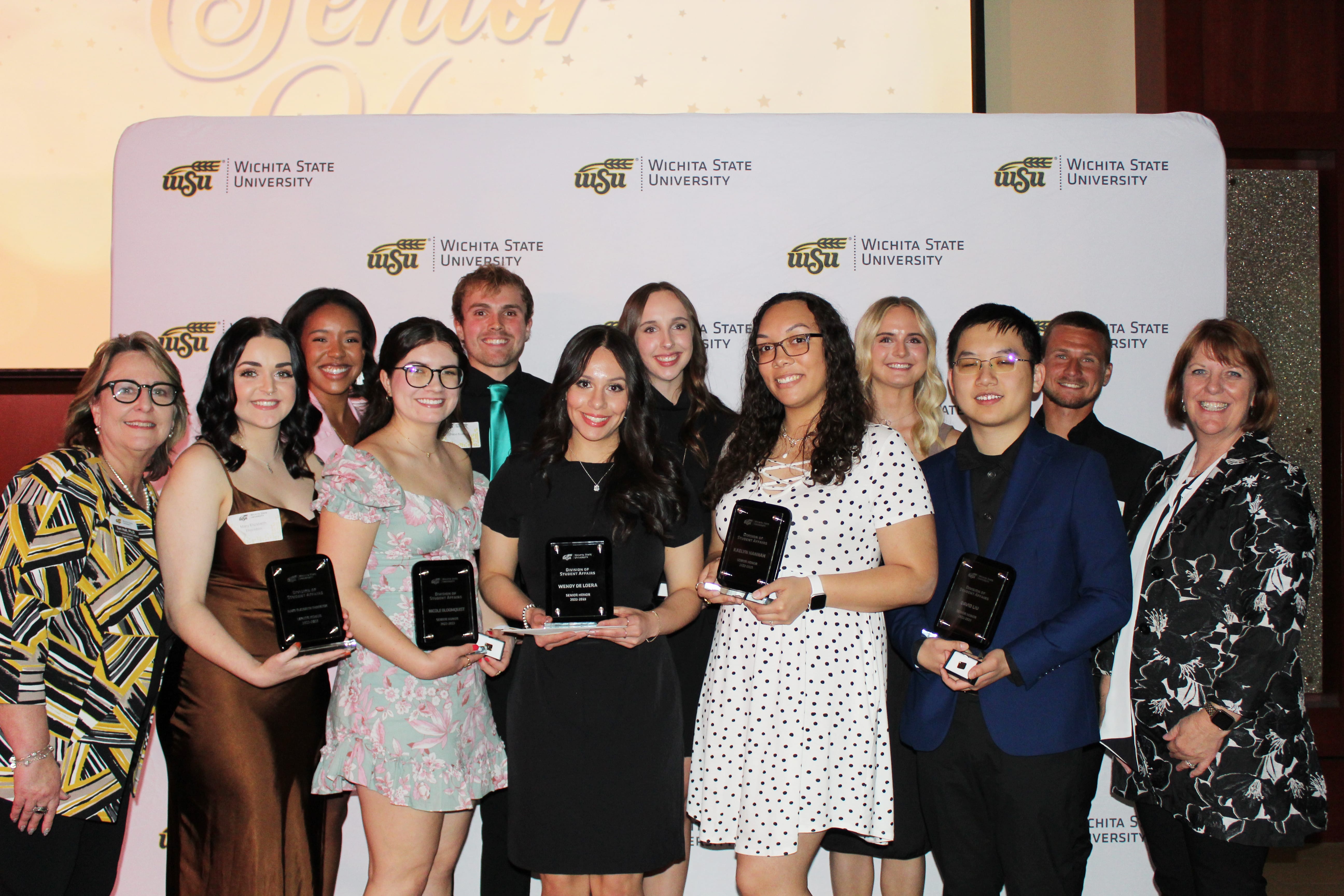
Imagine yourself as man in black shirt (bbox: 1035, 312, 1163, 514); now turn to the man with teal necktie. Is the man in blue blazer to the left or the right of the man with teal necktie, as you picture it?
left

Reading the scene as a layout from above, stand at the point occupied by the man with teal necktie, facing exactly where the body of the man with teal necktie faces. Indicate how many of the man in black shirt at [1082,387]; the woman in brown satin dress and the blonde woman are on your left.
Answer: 2

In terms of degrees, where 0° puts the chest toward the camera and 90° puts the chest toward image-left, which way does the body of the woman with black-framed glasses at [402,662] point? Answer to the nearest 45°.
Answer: approximately 315°

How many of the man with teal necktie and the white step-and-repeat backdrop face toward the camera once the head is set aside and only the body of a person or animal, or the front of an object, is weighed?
2

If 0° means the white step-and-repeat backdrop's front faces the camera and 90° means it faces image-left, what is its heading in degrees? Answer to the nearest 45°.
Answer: approximately 0°

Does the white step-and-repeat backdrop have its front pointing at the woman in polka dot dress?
yes
